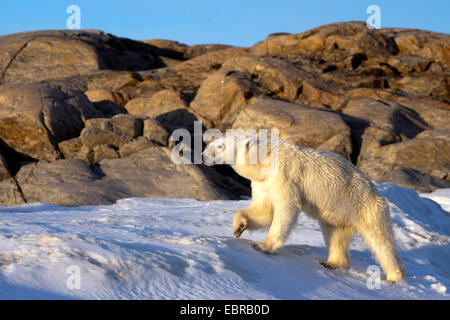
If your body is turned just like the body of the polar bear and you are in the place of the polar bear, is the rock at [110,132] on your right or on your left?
on your right

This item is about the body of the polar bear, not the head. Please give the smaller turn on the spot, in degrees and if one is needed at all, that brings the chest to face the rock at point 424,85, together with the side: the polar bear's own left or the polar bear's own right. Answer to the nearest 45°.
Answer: approximately 90° to the polar bear's own right

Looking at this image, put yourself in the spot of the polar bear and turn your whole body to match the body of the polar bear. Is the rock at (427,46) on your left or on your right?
on your right

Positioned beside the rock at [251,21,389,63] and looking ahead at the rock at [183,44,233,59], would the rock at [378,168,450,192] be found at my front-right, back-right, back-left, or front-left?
back-left

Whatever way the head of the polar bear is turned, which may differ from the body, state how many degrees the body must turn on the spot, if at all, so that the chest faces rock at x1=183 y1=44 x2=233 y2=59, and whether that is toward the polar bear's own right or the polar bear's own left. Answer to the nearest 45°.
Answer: approximately 90° to the polar bear's own right

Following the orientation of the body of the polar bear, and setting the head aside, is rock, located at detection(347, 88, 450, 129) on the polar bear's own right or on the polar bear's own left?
on the polar bear's own right

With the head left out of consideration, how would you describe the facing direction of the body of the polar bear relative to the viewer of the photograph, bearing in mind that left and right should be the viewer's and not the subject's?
facing to the left of the viewer

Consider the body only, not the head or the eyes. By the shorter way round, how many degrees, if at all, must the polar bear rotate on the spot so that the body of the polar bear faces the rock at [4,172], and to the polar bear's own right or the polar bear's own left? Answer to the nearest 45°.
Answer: approximately 45° to the polar bear's own right

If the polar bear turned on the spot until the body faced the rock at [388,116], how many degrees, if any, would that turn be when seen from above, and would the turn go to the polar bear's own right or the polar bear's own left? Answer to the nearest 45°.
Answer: approximately 90° to the polar bear's own right

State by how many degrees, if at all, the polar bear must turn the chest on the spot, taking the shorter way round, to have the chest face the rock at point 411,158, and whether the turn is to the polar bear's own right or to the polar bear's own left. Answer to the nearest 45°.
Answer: approximately 90° to the polar bear's own right
